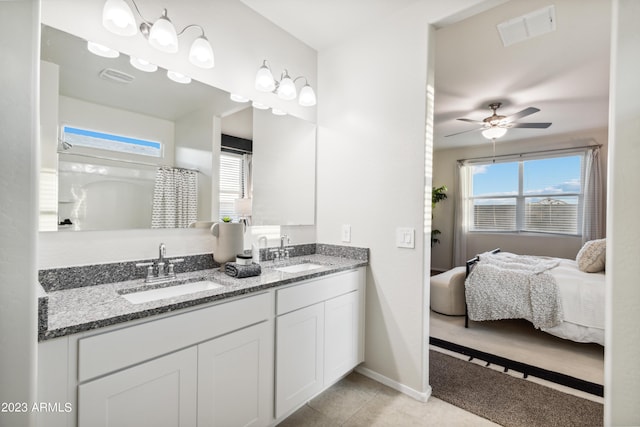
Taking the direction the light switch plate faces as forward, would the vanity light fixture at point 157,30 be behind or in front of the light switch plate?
in front

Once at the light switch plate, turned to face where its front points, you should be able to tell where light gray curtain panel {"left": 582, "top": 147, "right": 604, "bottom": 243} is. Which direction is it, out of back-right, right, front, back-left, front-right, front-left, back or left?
back
